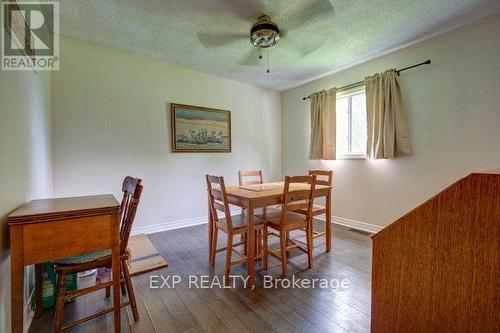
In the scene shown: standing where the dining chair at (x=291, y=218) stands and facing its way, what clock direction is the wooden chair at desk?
The wooden chair at desk is roughly at 9 o'clock from the dining chair.

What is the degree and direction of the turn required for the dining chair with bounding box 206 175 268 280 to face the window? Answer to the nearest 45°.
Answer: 0° — it already faces it

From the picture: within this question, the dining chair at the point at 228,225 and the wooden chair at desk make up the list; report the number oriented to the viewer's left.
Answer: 1

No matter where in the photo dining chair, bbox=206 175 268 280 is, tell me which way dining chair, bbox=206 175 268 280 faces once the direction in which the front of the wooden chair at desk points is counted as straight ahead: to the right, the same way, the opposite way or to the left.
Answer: the opposite way

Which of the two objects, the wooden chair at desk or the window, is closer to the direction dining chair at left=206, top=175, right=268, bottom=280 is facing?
the window

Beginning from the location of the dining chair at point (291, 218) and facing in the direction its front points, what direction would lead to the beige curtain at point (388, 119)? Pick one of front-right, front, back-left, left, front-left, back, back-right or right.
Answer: right

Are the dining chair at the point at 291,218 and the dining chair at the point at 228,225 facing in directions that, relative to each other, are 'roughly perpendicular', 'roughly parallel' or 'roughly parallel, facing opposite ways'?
roughly perpendicular

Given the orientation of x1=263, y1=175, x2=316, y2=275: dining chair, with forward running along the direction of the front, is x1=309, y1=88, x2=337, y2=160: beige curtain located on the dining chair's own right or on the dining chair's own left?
on the dining chair's own right

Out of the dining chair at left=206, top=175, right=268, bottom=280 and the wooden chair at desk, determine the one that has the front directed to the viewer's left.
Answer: the wooden chair at desk

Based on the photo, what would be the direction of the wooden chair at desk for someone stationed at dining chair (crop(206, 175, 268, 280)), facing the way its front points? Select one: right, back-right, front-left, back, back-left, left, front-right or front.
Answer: back

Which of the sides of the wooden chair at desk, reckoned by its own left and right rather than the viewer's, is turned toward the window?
back

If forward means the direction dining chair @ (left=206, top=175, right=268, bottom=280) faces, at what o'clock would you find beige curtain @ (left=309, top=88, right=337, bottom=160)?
The beige curtain is roughly at 12 o'clock from the dining chair.

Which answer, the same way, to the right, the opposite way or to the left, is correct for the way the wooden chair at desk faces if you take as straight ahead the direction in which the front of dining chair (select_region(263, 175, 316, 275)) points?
to the left

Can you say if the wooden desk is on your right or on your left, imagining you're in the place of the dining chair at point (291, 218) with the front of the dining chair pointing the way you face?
on your left

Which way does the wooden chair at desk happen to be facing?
to the viewer's left

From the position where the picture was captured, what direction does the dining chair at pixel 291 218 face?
facing away from the viewer and to the left of the viewer

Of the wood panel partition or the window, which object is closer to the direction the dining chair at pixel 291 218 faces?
the window
